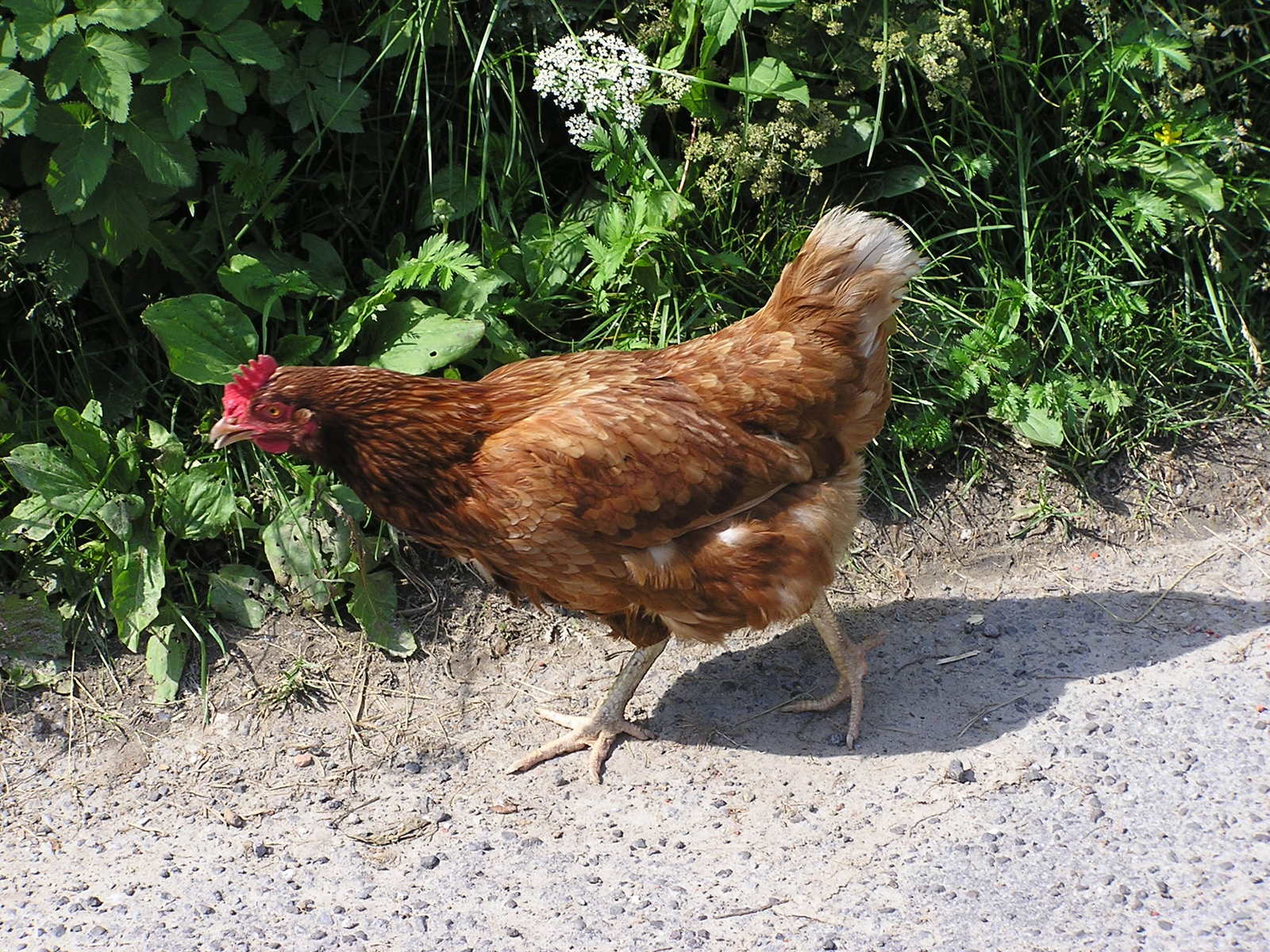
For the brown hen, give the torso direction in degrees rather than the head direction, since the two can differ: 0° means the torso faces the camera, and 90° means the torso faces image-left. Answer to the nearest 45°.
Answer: approximately 90°

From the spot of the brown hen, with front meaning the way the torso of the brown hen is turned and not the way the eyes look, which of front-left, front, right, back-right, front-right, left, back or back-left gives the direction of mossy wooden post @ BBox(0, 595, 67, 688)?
front

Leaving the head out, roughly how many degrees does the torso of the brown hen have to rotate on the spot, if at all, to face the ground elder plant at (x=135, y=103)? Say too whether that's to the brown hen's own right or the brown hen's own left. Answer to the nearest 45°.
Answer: approximately 45° to the brown hen's own right
